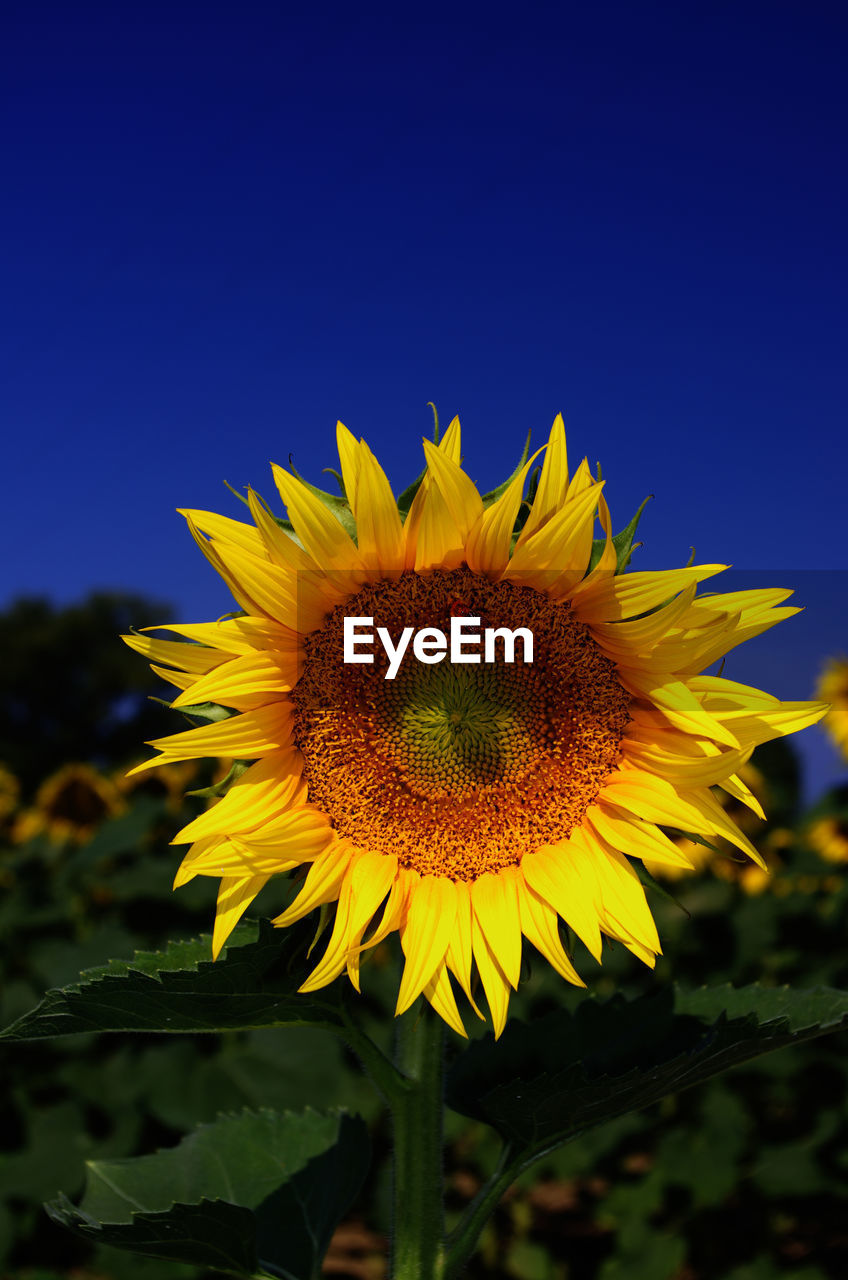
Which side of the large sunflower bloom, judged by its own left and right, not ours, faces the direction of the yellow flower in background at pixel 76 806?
back

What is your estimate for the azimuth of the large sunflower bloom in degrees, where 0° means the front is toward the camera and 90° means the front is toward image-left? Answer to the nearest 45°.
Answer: approximately 0°

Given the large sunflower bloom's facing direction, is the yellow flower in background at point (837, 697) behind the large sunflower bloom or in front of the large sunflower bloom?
behind

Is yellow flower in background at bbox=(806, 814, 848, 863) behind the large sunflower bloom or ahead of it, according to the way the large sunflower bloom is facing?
behind
